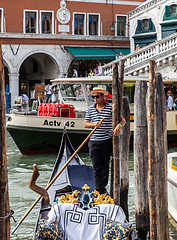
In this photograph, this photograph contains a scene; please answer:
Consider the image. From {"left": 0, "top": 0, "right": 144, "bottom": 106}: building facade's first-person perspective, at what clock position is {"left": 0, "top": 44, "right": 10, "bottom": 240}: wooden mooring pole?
The wooden mooring pole is roughly at 12 o'clock from the building facade.

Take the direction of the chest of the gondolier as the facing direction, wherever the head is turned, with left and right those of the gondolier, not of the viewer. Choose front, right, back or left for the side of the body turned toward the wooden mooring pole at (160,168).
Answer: left

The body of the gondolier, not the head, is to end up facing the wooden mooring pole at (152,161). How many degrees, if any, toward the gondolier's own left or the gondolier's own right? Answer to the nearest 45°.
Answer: approximately 90° to the gondolier's own left

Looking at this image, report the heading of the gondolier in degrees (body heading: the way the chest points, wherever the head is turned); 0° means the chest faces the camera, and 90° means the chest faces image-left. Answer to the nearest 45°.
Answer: approximately 45°

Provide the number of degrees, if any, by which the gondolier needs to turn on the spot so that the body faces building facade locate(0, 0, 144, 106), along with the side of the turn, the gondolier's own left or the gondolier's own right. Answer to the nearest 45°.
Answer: approximately 135° to the gondolier's own right
